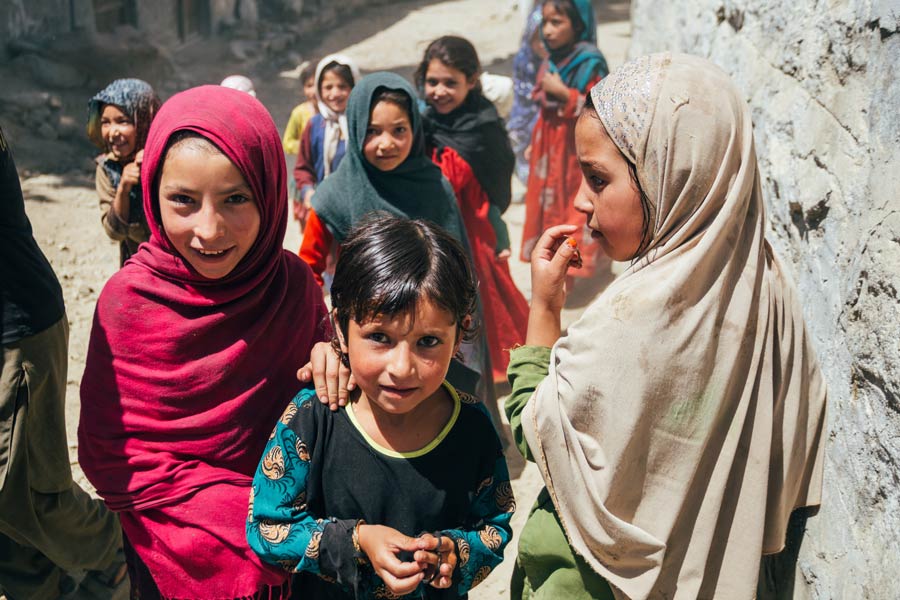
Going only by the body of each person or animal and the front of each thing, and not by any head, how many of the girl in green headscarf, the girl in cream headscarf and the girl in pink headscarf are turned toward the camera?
2

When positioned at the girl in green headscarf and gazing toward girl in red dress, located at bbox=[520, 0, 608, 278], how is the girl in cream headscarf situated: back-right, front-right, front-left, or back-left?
back-right

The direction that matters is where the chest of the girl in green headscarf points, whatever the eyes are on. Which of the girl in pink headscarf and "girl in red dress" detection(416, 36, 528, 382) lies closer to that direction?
the girl in pink headscarf

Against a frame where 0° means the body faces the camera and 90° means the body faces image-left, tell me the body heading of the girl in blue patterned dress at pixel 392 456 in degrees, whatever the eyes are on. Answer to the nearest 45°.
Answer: approximately 0°

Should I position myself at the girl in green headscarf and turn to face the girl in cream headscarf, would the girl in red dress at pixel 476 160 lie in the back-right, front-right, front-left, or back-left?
back-left

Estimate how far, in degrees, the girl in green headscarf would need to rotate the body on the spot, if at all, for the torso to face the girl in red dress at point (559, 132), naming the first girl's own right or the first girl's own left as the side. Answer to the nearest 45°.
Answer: approximately 135° to the first girl's own left

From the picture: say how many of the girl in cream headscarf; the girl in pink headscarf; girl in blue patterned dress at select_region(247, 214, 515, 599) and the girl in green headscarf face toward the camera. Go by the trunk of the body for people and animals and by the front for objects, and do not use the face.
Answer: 3

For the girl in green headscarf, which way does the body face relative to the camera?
toward the camera

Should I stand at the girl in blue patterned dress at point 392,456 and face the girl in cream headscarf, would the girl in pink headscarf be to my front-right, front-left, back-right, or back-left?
back-left

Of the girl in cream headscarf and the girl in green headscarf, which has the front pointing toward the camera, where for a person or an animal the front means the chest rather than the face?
the girl in green headscarf

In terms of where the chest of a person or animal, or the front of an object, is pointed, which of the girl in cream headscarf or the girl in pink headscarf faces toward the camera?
the girl in pink headscarf

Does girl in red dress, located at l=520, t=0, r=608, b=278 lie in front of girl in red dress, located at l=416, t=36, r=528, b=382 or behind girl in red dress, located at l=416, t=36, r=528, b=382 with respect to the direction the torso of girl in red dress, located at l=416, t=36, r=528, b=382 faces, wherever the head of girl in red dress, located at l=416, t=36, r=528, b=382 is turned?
behind

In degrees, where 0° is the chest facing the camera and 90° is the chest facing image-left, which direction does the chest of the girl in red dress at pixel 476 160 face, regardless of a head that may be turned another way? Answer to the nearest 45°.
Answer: approximately 45°

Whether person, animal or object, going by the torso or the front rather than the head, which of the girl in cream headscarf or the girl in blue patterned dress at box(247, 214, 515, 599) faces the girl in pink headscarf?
the girl in cream headscarf

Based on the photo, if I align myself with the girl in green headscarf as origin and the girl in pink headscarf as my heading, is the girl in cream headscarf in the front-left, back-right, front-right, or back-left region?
front-left

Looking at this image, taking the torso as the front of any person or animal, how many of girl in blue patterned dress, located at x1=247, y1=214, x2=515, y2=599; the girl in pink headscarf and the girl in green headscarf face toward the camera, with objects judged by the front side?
3

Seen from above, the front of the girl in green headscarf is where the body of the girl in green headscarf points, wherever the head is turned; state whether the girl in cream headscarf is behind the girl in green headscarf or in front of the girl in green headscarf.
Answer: in front
